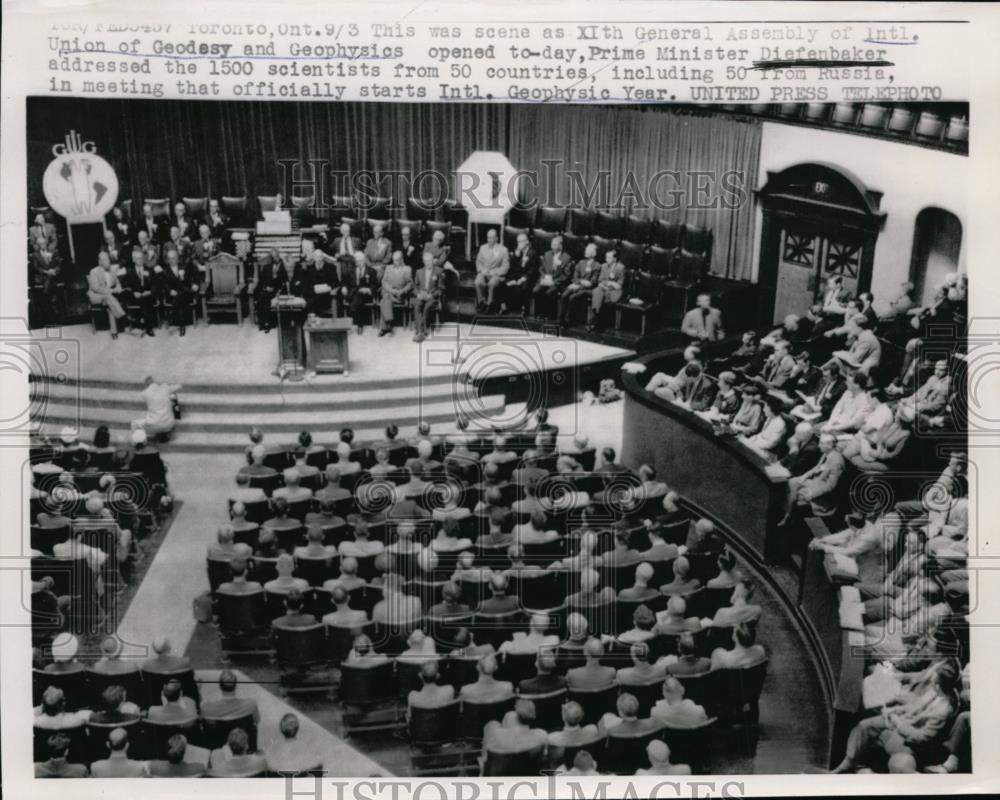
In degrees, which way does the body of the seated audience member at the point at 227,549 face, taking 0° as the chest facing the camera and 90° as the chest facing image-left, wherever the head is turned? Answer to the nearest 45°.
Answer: approximately 180°

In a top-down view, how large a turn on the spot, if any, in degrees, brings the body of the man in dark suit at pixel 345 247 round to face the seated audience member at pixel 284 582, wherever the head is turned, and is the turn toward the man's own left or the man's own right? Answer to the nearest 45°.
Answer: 0° — they already face them

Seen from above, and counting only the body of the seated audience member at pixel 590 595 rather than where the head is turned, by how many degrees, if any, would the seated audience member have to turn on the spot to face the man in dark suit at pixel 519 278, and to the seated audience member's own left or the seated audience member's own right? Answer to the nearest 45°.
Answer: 0° — they already face them

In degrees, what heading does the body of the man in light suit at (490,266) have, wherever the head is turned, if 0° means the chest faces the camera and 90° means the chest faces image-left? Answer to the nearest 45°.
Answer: approximately 45°

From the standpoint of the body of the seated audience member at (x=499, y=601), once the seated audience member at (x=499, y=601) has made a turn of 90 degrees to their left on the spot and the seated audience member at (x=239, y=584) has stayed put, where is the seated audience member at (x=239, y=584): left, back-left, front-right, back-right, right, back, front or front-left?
front

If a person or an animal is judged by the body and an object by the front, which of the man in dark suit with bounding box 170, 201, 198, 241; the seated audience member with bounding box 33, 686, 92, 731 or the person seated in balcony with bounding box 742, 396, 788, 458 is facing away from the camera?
the seated audience member

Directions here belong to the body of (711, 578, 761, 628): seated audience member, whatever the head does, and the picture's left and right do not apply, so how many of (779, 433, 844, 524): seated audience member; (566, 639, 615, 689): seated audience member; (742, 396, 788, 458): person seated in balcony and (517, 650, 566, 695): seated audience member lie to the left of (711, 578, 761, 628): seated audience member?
2

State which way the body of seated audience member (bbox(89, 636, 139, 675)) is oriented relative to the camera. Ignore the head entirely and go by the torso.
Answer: away from the camera

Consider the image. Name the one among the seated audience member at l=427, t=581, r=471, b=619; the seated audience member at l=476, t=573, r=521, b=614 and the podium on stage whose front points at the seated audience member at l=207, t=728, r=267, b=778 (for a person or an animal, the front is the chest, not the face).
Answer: the podium on stage

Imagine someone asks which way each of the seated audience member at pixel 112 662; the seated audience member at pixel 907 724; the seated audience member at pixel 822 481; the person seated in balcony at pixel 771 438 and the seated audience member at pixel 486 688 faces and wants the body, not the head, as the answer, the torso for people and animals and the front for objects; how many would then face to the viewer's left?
3

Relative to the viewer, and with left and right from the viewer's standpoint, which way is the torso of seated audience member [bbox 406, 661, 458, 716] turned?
facing away from the viewer

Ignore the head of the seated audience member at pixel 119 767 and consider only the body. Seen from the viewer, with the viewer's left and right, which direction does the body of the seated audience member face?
facing away from the viewer

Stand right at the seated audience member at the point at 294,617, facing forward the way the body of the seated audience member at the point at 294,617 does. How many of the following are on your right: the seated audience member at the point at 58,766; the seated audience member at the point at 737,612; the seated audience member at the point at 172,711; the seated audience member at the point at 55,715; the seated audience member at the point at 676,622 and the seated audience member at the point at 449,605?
3

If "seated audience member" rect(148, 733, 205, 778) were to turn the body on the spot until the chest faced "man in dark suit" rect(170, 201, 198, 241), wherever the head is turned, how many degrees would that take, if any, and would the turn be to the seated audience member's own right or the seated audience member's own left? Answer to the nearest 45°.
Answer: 0° — they already face them

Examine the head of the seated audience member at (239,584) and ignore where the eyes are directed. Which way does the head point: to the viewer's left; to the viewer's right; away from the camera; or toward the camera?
away from the camera
